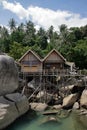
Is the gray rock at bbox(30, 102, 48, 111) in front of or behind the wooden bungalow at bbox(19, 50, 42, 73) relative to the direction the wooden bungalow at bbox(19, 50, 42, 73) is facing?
in front

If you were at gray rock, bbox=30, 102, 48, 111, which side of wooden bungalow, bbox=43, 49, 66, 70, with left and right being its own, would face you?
front

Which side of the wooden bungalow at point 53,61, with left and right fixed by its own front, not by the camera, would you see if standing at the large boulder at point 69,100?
front

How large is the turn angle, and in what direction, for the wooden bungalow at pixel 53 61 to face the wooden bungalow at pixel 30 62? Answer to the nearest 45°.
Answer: approximately 90° to its right

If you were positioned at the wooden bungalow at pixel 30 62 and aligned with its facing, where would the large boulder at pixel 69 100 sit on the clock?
The large boulder is roughly at 11 o'clock from the wooden bungalow.

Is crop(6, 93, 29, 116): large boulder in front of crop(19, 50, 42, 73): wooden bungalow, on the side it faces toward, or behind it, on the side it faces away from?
in front

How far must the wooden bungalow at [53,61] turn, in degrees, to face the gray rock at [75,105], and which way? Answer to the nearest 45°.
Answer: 0° — it already faces it

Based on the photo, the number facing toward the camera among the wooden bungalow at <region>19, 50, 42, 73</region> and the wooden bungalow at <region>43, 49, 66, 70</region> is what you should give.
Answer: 2

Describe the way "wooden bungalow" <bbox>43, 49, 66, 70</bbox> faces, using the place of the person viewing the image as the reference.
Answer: facing the viewer

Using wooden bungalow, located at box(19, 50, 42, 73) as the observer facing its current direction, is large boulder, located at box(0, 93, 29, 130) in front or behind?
in front
